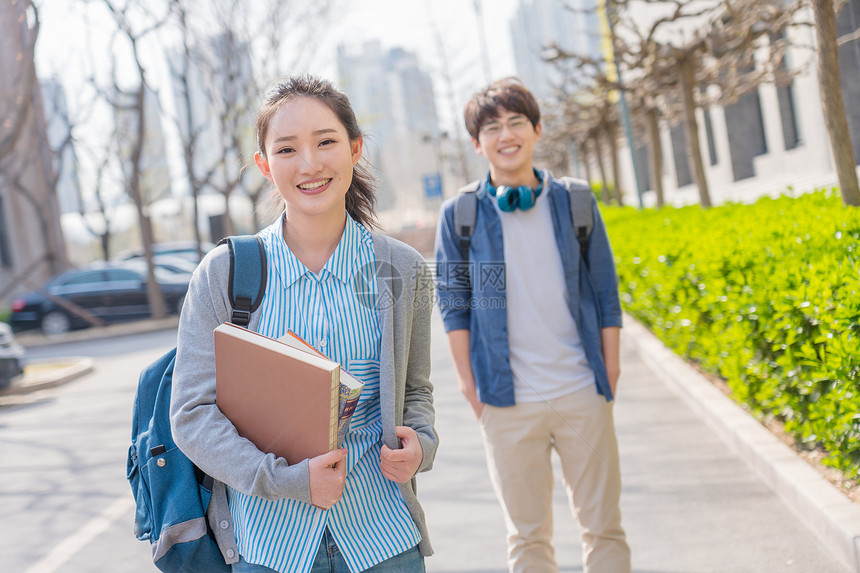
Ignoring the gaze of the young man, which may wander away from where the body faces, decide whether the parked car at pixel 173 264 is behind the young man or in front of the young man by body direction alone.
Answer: behind

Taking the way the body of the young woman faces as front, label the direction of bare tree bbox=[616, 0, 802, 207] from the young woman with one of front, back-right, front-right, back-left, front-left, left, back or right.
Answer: back-left

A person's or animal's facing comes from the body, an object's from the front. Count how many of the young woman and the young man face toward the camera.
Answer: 2

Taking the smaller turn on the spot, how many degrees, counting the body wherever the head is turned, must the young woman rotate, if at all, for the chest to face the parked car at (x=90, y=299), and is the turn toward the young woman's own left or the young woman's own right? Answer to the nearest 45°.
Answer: approximately 180°

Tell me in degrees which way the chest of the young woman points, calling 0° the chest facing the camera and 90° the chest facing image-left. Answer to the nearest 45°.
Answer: approximately 0°

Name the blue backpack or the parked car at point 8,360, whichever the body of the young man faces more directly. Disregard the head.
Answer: the blue backpack

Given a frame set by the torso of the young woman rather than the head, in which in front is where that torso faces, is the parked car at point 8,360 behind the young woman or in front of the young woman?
behind

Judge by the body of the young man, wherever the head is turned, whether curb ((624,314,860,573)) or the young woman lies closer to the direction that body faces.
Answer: the young woman
